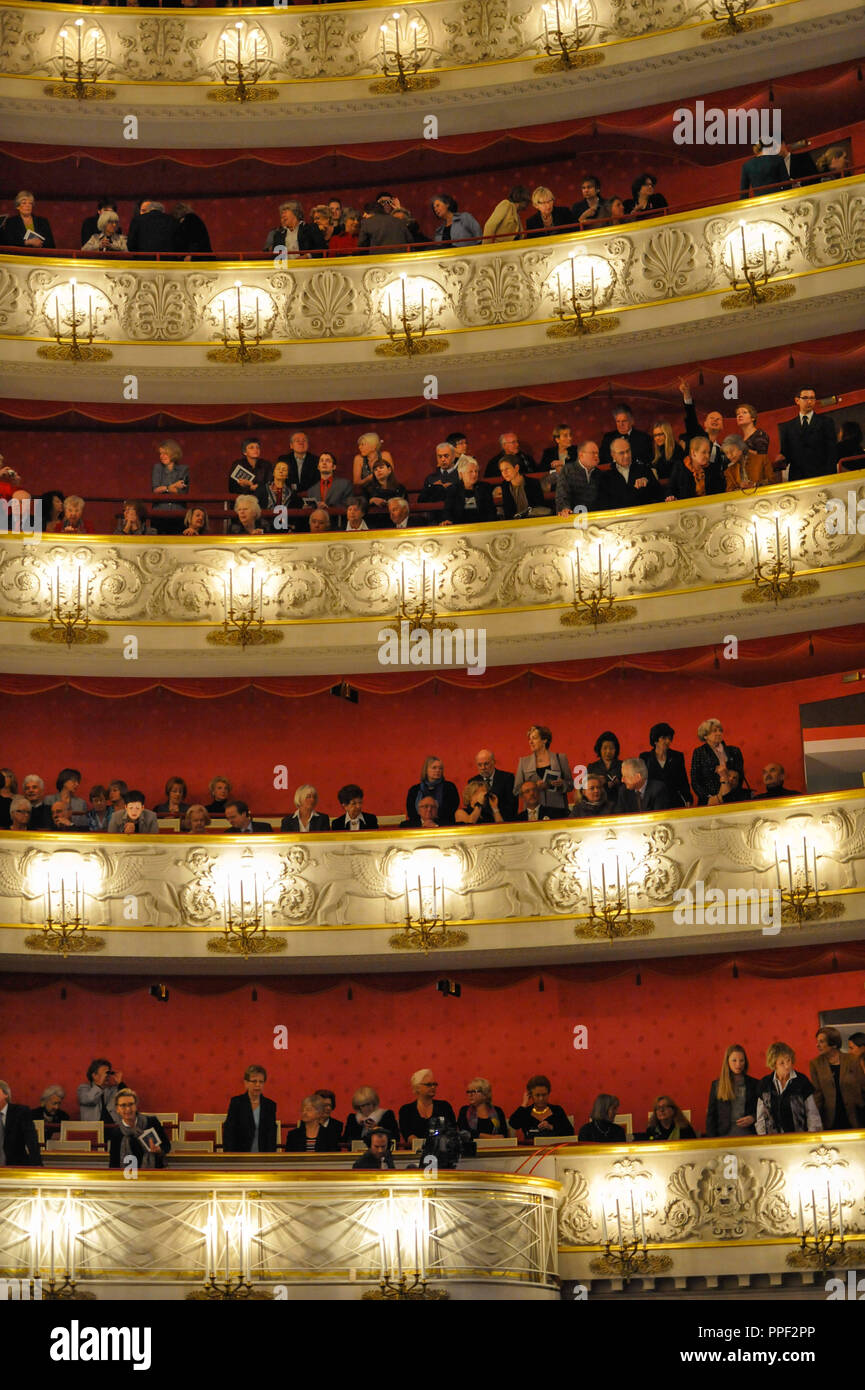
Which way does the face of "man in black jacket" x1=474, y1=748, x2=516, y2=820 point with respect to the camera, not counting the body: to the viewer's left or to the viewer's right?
to the viewer's left

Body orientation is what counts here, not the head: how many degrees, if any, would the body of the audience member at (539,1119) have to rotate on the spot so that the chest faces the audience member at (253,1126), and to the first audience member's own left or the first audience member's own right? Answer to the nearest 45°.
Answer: approximately 90° to the first audience member's own right

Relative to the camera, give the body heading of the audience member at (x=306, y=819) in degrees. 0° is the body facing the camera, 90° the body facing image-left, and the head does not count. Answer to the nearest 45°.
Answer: approximately 0°

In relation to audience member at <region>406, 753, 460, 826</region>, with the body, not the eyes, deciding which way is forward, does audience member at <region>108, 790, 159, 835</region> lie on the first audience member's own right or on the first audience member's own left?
on the first audience member's own right

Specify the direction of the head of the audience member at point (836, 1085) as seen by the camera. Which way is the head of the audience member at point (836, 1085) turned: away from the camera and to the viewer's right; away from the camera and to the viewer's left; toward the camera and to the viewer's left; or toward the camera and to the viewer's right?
toward the camera and to the viewer's left

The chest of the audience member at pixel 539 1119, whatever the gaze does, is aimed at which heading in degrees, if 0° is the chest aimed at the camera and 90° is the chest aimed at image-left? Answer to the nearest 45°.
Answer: approximately 0°
